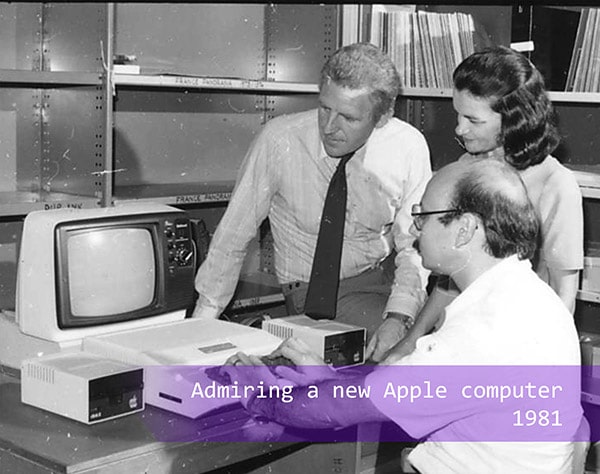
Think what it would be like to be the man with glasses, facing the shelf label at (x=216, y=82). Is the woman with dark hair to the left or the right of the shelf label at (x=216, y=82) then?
right

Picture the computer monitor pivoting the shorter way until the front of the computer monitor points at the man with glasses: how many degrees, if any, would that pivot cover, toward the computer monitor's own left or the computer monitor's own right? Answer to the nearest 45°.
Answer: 0° — it already faces them

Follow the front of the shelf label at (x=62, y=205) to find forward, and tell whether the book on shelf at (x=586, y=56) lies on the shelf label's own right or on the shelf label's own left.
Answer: on the shelf label's own left

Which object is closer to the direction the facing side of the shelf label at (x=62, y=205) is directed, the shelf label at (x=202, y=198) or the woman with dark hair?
the woman with dark hair

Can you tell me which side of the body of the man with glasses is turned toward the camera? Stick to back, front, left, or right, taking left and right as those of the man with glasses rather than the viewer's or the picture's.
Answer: left

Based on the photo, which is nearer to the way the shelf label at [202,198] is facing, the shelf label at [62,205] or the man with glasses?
the man with glasses

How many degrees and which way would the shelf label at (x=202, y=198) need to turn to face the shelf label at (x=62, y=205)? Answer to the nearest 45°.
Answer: approximately 45° to its right

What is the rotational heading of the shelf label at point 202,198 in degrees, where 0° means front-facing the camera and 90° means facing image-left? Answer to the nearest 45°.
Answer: approximately 0°

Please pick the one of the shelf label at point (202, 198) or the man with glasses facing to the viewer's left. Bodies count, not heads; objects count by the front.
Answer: the man with glasses

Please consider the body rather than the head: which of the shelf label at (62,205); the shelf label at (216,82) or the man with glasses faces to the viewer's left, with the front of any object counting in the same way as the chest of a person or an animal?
the man with glasses

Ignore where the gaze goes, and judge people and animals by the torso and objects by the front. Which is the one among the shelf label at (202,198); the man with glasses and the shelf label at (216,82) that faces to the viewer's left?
the man with glasses

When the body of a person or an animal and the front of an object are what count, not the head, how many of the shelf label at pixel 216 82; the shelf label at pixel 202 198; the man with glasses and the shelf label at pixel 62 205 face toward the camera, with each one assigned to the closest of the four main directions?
3

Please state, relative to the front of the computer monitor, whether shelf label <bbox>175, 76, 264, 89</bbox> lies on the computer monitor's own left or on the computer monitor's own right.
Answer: on the computer monitor's own left
